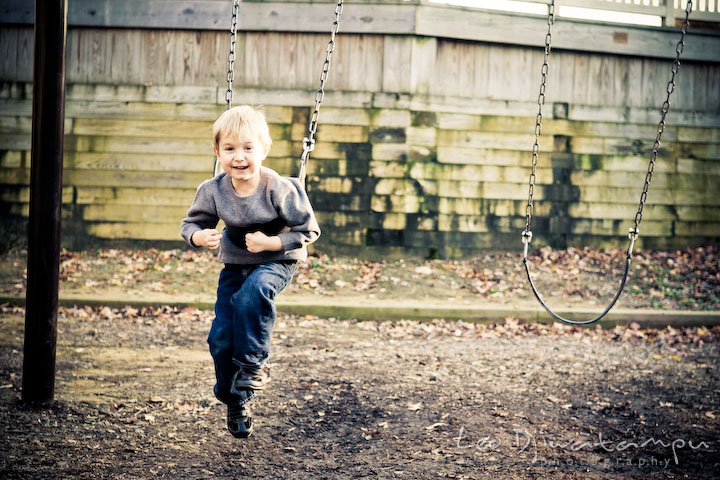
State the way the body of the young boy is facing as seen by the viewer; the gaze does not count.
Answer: toward the camera
